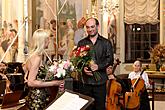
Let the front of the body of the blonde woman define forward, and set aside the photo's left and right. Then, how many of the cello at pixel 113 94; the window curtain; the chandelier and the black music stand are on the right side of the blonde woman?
0

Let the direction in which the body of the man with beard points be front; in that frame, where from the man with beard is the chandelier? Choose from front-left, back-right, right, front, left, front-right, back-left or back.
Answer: back-right

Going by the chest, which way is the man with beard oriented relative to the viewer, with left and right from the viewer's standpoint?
facing the viewer and to the left of the viewer

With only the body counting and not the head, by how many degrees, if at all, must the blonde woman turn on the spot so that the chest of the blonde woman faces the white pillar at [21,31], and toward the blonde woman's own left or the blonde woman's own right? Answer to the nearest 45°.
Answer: approximately 90° to the blonde woman's own left

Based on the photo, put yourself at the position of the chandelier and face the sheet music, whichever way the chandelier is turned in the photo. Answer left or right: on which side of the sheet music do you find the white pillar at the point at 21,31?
right

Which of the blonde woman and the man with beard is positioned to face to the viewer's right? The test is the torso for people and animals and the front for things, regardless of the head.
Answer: the blonde woman

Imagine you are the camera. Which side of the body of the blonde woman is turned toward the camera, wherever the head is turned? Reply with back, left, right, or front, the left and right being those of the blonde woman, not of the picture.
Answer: right

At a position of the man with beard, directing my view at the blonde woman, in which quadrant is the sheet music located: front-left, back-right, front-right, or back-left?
front-left

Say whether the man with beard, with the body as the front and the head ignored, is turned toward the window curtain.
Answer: no

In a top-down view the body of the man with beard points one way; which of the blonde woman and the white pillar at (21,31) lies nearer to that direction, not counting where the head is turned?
the blonde woman
